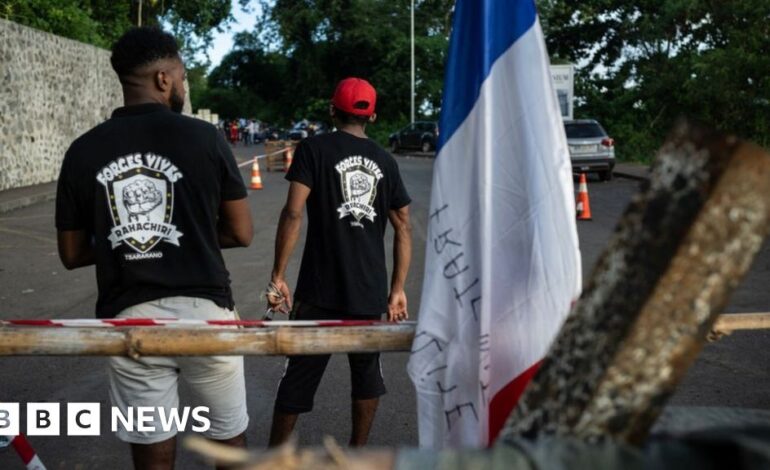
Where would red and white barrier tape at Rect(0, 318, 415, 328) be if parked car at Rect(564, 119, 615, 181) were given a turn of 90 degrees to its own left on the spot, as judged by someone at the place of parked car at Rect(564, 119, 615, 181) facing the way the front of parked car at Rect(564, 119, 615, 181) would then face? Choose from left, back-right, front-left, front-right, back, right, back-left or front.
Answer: left

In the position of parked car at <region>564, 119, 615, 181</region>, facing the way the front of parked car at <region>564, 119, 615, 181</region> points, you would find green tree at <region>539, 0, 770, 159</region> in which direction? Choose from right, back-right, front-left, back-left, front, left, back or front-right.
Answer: front

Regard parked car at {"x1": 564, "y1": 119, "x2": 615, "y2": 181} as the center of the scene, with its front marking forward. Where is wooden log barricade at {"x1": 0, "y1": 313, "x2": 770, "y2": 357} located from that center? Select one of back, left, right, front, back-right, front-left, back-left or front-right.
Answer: back

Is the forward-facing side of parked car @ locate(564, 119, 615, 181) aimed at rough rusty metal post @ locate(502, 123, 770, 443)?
no

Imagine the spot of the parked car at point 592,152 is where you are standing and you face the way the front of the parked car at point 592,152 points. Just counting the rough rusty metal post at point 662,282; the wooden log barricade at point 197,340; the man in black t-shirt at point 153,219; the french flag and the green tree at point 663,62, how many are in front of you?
1

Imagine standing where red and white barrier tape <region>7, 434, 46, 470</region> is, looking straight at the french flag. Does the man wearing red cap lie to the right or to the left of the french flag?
left

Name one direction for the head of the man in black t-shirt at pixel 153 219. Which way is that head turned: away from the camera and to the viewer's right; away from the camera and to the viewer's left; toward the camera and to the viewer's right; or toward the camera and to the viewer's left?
away from the camera and to the viewer's right

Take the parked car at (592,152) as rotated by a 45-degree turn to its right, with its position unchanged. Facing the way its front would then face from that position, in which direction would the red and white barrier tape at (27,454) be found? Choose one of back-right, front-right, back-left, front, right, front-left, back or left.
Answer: back-right

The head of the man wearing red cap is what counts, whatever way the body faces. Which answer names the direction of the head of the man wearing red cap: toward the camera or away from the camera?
away from the camera

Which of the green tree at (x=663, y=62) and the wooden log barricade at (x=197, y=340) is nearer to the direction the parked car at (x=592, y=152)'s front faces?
the green tree

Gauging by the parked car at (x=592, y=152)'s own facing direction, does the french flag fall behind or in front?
behind

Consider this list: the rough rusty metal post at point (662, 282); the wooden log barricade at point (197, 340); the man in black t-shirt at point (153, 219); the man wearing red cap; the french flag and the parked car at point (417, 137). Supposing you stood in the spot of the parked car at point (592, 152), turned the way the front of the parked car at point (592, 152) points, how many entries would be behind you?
5

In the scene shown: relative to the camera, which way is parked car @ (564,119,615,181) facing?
away from the camera

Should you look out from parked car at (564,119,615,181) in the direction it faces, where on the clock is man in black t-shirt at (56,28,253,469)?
The man in black t-shirt is roughly at 6 o'clock from the parked car.
